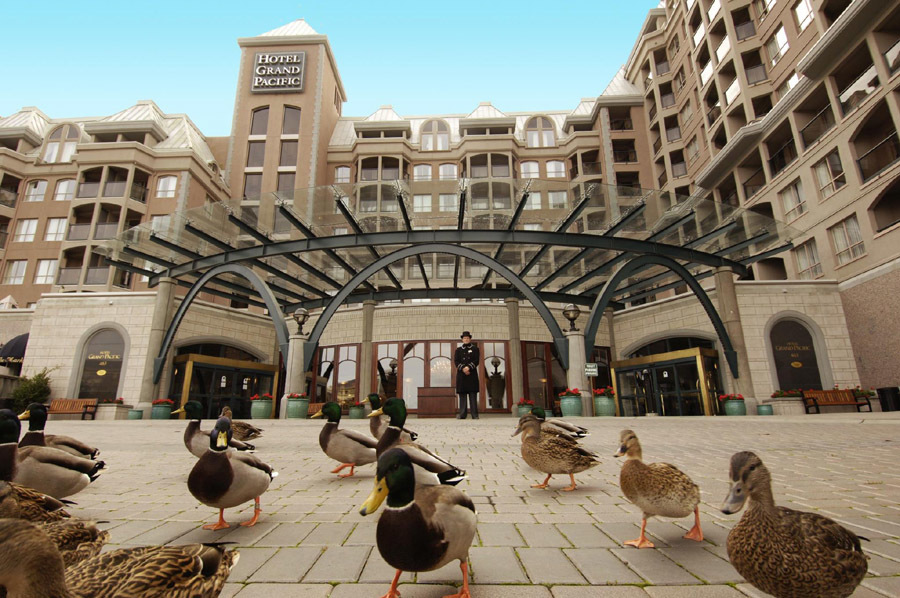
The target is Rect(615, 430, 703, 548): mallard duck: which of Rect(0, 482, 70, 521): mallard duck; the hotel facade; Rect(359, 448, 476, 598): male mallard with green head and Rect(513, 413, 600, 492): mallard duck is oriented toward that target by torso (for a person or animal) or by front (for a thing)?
the hotel facade

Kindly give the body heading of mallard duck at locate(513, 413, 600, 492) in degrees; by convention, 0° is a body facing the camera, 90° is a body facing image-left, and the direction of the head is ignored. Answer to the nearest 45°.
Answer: approximately 90°

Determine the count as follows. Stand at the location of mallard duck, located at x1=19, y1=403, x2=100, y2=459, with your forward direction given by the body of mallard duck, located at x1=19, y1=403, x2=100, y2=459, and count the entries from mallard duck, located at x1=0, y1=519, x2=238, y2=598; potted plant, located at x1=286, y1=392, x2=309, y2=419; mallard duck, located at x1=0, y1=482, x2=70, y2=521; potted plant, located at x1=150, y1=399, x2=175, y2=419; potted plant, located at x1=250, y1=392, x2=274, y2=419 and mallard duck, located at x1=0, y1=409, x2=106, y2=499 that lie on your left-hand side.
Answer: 3

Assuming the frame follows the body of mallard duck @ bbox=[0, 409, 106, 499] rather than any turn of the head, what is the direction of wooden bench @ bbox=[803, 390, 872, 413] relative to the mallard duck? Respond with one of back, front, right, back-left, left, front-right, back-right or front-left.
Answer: back

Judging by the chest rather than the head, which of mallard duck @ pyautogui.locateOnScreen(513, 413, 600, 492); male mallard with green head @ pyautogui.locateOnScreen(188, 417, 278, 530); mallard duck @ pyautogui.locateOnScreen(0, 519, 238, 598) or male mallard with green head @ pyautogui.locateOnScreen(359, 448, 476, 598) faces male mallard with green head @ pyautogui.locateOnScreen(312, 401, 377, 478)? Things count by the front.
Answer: mallard duck @ pyautogui.locateOnScreen(513, 413, 600, 492)

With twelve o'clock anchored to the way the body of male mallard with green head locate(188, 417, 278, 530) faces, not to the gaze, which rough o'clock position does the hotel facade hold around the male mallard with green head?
The hotel facade is roughly at 6 o'clock from the male mallard with green head.

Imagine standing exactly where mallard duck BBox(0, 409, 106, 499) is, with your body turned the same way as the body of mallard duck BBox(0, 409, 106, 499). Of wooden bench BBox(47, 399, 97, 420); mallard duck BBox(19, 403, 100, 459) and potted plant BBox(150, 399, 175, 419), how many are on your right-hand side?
3

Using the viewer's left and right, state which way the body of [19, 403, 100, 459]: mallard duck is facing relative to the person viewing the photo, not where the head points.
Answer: facing to the left of the viewer

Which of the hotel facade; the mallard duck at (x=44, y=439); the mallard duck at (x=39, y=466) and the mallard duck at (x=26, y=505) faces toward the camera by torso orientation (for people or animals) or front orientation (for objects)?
the hotel facade

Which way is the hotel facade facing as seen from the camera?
toward the camera

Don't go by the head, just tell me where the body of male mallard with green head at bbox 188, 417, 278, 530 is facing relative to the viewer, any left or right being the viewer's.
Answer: facing the viewer and to the left of the viewer

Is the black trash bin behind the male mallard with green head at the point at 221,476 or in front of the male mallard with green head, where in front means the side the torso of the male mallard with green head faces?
behind

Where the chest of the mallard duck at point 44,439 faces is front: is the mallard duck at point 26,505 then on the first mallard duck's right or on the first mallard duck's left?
on the first mallard duck's left

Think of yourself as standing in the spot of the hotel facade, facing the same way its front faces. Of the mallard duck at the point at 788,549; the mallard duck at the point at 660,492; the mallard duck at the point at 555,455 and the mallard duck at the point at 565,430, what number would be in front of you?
4

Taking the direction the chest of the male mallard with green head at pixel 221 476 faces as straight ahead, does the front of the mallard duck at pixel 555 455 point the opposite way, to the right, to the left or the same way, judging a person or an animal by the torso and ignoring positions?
to the right
